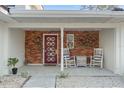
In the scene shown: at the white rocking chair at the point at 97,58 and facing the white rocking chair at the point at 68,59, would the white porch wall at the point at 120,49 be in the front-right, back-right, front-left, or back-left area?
back-left

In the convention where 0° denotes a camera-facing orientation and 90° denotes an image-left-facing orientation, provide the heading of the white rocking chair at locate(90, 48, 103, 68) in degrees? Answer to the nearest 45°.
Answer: approximately 45°

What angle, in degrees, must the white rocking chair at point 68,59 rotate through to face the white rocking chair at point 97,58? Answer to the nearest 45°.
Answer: approximately 45° to its left

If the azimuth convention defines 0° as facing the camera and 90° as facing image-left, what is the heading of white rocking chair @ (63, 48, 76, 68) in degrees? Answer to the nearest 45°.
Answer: approximately 315°

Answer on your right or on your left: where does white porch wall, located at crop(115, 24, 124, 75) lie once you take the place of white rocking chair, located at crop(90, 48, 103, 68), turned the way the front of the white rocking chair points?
on your left

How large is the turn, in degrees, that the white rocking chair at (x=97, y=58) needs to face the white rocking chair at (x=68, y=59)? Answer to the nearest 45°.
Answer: approximately 45° to its right
